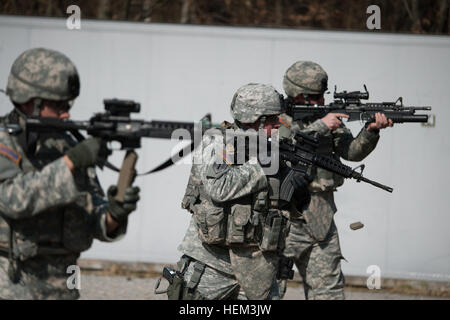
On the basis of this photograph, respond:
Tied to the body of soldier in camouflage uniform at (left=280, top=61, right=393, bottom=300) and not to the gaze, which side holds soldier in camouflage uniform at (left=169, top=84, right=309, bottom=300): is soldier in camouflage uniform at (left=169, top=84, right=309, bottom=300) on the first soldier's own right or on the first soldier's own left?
on the first soldier's own right

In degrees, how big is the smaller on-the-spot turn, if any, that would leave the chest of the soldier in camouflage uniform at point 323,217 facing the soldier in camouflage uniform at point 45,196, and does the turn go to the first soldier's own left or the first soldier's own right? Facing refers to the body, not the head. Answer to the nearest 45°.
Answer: approximately 135° to the first soldier's own right

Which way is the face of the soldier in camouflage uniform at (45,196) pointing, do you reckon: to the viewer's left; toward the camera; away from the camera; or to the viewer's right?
to the viewer's right

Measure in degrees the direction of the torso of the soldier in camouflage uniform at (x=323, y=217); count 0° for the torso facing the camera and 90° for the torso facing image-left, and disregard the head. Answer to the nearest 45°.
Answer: approximately 270°
